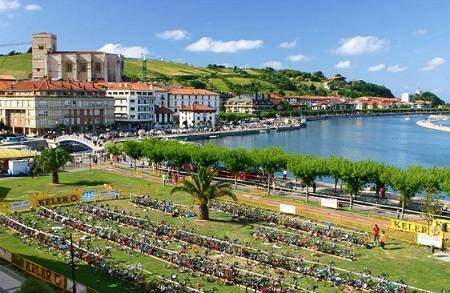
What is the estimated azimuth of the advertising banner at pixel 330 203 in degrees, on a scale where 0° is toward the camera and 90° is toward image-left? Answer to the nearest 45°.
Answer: approximately 45°

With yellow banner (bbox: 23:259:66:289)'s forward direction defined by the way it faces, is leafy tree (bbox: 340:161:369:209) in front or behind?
behind

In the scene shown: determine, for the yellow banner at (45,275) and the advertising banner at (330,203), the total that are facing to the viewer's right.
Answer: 0

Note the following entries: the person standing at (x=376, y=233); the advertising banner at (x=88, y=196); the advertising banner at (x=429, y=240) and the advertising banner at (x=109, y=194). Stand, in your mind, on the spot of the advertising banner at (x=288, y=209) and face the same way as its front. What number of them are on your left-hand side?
2

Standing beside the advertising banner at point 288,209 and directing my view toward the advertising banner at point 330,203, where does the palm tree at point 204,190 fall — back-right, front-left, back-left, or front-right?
back-left

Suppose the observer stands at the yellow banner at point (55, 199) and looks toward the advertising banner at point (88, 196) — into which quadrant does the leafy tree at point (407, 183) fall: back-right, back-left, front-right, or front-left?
front-right

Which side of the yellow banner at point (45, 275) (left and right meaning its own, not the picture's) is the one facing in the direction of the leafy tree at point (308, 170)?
back

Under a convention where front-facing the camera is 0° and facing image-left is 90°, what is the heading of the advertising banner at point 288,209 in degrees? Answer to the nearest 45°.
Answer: approximately 45°

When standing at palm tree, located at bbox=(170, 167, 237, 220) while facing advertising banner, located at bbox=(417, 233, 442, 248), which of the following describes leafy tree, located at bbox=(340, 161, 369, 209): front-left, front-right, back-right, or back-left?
front-left

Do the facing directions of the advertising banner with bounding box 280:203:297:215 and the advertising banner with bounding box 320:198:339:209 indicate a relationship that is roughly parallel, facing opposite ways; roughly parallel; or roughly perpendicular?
roughly parallel

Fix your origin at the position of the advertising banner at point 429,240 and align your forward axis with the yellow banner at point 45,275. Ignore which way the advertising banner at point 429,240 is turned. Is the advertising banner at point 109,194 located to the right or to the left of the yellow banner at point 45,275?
right

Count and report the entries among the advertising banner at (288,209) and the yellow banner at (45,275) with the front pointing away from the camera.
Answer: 0

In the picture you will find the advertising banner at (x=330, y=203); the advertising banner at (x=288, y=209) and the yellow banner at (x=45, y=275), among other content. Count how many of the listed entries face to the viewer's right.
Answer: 0

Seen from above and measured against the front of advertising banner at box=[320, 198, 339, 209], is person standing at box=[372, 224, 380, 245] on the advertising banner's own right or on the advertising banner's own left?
on the advertising banner's own left
